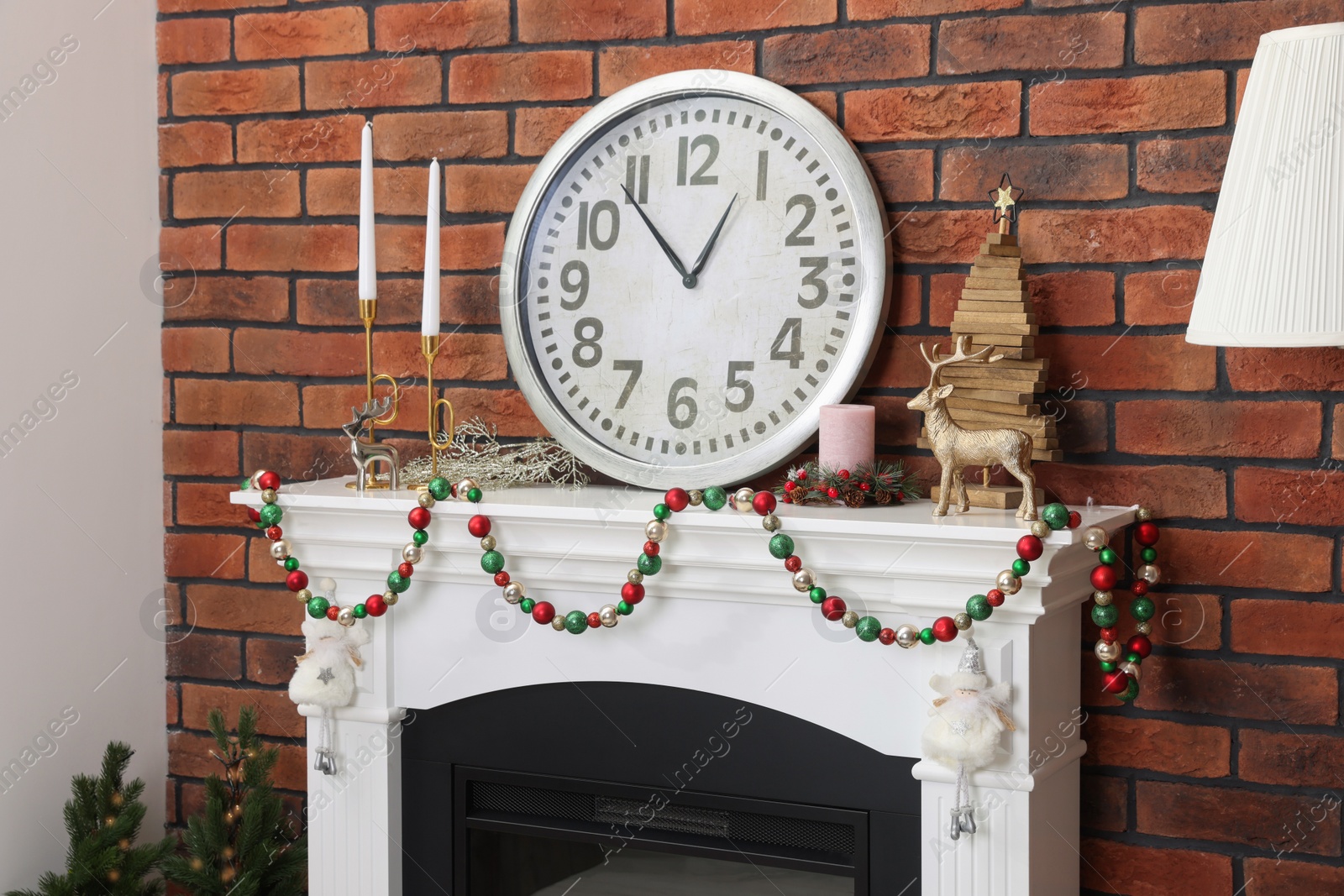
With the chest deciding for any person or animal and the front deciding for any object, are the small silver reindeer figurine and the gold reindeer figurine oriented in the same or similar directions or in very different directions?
same or similar directions

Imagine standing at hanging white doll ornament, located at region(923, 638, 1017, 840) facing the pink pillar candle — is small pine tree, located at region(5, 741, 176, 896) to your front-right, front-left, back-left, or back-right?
front-left

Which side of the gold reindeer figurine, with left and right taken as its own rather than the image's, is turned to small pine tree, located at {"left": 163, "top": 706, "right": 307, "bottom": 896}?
front

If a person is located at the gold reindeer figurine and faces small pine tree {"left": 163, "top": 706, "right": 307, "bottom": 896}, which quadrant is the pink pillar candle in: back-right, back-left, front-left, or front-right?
front-right

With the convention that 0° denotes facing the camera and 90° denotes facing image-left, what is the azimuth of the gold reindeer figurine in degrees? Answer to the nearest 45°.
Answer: approximately 90°

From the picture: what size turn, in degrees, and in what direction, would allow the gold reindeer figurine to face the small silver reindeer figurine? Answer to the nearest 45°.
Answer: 0° — it already faces it

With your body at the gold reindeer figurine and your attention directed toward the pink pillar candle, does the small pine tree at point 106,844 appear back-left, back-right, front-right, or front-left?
front-left

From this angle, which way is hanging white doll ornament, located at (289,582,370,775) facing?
toward the camera

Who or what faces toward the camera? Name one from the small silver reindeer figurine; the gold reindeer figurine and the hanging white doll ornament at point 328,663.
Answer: the hanging white doll ornament

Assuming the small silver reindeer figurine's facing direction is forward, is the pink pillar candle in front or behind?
behind

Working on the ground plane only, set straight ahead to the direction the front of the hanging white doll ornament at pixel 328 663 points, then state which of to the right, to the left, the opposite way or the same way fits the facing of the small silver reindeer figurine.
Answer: to the right

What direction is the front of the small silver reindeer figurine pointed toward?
to the viewer's left

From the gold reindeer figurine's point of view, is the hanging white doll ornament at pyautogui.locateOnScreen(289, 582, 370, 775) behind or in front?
in front

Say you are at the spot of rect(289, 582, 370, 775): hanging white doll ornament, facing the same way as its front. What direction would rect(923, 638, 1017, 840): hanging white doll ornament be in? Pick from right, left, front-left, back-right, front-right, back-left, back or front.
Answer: front-left

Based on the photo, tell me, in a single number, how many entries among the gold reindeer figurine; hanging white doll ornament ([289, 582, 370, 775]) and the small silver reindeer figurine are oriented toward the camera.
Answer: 1
